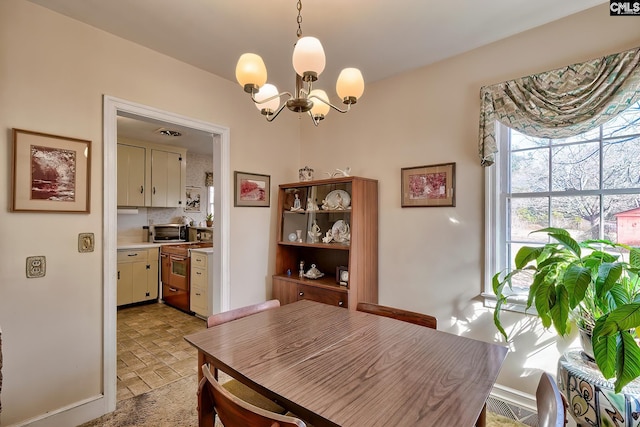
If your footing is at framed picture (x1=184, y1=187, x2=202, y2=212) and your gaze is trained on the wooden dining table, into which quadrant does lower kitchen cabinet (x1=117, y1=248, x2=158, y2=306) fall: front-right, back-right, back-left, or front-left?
front-right

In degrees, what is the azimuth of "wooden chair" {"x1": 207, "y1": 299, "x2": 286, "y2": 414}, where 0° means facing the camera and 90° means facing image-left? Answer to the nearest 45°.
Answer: approximately 315°

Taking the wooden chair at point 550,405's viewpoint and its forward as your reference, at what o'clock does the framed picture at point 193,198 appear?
The framed picture is roughly at 2 o'clock from the wooden chair.

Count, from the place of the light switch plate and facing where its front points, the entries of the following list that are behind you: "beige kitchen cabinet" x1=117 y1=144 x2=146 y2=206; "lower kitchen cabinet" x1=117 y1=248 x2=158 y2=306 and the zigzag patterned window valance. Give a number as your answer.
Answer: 2

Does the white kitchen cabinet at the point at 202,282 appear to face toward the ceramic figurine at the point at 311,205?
no

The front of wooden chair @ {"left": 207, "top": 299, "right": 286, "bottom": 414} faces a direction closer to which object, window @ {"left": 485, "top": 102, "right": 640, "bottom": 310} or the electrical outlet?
the window

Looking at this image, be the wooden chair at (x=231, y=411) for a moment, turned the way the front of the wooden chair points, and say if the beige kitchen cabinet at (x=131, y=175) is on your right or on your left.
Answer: on your left

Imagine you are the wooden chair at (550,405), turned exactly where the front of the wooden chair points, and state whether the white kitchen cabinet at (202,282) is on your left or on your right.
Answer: on your right

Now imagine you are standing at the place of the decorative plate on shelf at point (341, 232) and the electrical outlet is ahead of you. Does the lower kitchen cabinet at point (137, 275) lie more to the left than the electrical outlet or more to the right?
right

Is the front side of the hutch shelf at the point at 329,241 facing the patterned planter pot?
no

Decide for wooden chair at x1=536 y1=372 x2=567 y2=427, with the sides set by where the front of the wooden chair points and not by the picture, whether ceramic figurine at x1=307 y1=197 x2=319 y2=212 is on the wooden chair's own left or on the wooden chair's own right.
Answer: on the wooden chair's own right

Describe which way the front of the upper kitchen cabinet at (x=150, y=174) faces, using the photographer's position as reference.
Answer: facing the viewer and to the right of the viewer

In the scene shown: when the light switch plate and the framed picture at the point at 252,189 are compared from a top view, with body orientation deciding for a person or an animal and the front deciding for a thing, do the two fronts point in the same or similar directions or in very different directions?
same or similar directions

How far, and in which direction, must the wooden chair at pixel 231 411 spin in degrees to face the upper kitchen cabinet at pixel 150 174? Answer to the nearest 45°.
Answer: approximately 45° to its left

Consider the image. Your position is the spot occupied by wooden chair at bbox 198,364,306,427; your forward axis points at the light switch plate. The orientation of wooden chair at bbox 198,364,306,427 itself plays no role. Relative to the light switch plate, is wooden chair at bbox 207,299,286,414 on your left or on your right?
right

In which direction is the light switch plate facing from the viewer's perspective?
toward the camera

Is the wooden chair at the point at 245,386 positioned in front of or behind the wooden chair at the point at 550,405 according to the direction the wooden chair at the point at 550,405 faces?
in front

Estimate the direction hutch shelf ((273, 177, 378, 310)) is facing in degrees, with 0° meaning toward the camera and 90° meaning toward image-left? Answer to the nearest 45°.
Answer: approximately 45°
